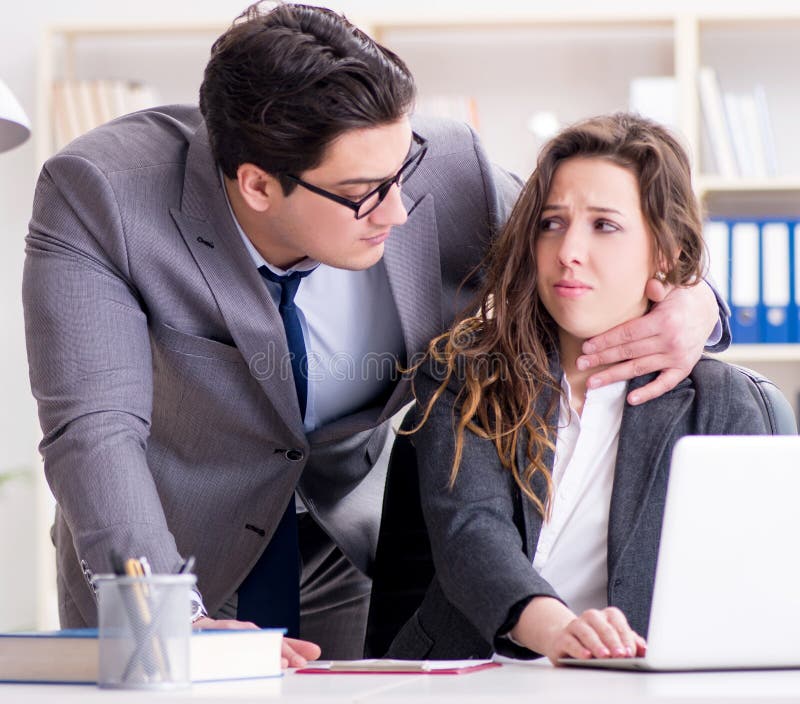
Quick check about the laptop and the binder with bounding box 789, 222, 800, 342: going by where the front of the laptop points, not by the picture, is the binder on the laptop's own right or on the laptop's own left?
on the laptop's own right

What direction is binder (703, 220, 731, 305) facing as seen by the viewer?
toward the camera

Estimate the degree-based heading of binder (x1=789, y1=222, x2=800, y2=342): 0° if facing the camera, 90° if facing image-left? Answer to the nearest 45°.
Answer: approximately 0°

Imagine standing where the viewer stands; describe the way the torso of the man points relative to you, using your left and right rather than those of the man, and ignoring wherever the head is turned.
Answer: facing the viewer and to the right of the viewer

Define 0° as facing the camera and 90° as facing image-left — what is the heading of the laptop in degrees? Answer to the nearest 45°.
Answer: approximately 135°

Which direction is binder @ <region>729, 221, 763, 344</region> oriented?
toward the camera

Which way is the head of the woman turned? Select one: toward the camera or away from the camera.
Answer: toward the camera

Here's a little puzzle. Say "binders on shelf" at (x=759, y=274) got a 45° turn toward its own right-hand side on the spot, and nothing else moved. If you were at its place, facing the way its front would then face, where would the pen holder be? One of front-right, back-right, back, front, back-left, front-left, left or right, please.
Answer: front-left

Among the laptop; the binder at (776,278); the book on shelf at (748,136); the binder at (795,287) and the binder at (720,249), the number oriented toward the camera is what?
4

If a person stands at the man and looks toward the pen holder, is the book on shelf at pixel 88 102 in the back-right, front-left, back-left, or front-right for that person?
back-right

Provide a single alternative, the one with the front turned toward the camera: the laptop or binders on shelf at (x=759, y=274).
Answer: the binders on shelf

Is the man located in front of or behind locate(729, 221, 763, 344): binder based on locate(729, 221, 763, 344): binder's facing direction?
in front

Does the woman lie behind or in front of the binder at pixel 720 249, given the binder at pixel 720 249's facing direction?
in front

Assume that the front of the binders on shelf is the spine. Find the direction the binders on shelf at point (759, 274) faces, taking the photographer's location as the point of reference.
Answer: facing the viewer

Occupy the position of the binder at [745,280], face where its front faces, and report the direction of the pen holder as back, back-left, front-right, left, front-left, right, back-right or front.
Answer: front

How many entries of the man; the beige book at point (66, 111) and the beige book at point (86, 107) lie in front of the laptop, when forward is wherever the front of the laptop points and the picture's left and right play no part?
3

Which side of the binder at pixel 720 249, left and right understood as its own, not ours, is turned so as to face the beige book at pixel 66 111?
right

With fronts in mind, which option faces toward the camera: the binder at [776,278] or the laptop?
the binder
